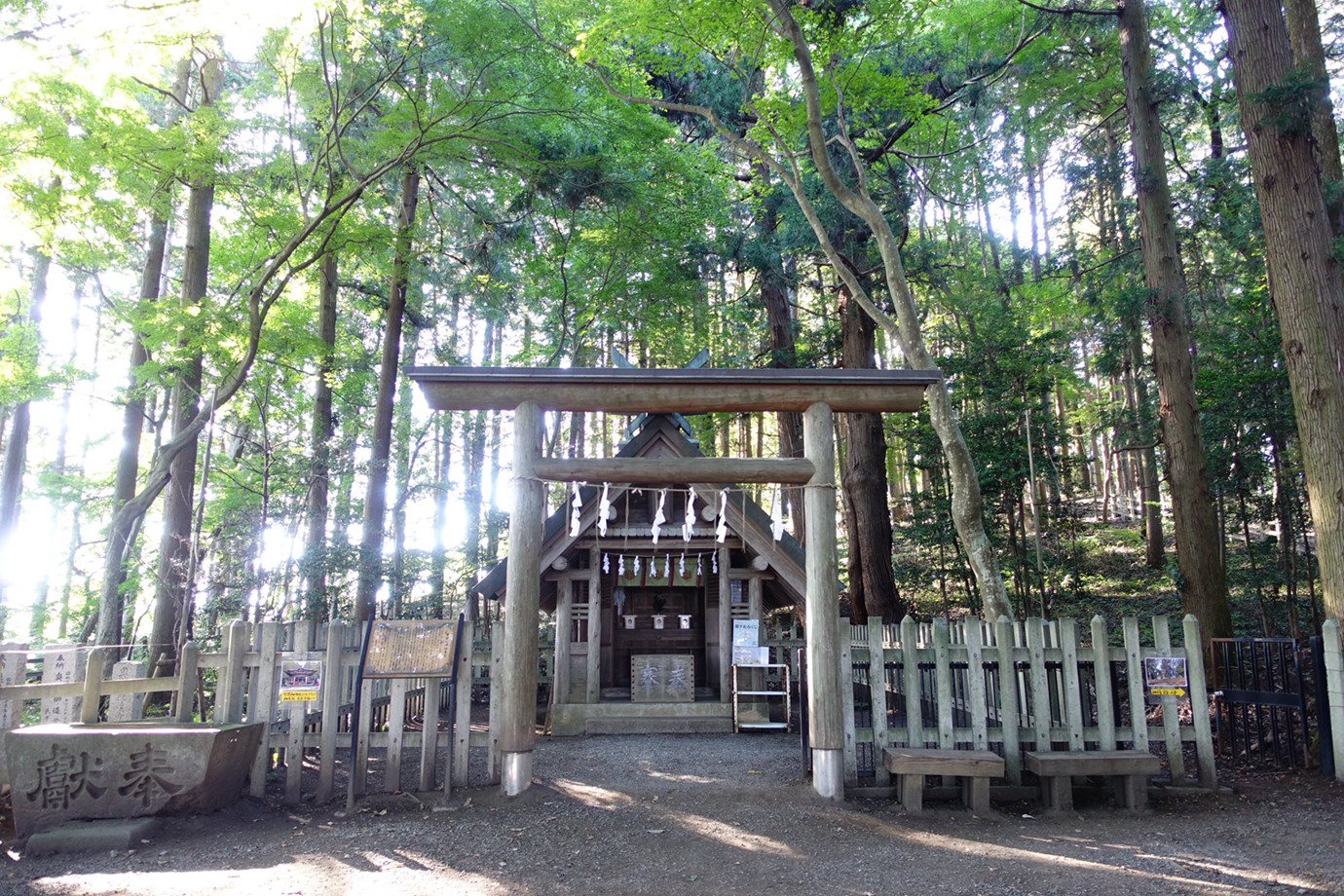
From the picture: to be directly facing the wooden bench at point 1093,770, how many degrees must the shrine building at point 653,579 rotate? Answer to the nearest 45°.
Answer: approximately 45° to its left

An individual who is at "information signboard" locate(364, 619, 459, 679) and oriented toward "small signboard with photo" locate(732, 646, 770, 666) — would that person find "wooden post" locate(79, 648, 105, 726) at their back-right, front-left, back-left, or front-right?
back-left

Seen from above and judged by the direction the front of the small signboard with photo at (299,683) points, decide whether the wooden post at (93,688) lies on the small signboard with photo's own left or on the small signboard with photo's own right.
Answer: on the small signboard with photo's own right

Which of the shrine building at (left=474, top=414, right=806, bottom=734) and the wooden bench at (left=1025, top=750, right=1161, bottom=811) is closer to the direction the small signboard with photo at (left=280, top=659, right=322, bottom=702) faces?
the wooden bench

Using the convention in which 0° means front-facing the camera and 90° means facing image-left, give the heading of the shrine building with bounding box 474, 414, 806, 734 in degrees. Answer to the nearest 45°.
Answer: approximately 0°
